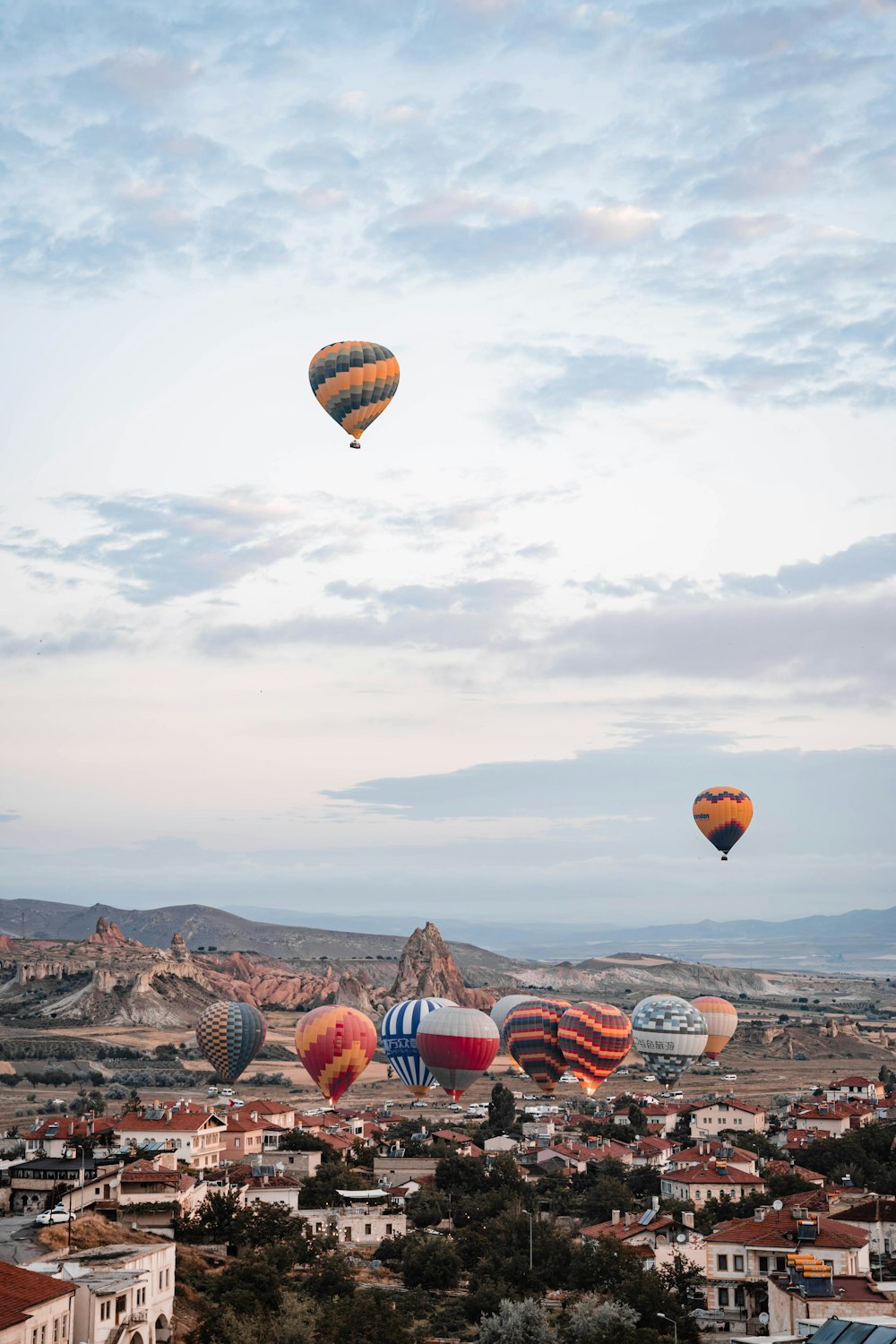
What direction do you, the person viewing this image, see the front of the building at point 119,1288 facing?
facing the viewer and to the right of the viewer

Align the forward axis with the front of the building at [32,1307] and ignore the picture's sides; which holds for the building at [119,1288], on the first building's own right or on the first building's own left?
on the first building's own left

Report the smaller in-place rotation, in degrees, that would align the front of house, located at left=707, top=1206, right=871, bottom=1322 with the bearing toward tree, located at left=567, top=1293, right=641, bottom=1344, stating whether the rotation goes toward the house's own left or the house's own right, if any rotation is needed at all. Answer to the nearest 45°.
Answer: approximately 45° to the house's own right

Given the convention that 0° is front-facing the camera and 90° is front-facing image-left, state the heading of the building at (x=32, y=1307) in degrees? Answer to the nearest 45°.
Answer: approximately 315°

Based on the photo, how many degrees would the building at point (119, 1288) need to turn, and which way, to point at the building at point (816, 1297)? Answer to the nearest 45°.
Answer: approximately 45° to its left

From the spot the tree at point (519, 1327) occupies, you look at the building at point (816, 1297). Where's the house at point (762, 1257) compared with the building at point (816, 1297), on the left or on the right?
left

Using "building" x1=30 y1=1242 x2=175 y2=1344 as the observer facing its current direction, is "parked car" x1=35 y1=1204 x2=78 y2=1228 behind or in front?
behind

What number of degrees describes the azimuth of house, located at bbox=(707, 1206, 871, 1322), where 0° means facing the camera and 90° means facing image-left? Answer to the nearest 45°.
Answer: approximately 0°

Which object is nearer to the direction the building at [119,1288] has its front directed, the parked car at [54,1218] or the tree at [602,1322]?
the tree

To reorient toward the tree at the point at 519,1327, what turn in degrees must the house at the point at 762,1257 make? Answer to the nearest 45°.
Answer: approximately 45° to its right

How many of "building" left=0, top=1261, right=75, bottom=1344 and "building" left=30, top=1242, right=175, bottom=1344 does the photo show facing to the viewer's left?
0
